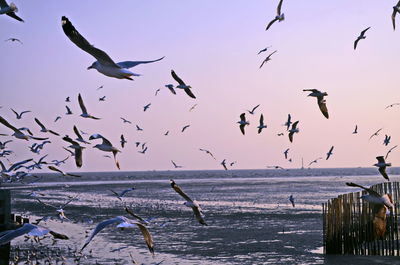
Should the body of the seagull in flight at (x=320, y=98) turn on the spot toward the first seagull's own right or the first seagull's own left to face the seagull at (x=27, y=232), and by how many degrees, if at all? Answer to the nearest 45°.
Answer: approximately 90° to the first seagull's own left

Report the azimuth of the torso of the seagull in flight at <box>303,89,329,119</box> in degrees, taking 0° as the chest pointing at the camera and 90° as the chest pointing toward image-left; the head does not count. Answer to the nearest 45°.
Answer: approximately 90°
